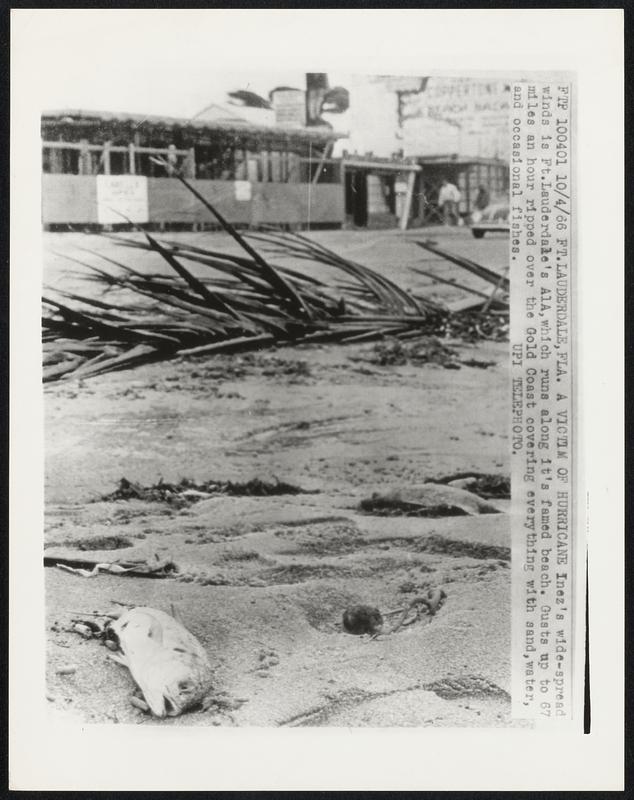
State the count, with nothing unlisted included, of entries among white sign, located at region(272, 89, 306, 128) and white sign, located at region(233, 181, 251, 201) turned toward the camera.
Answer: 2

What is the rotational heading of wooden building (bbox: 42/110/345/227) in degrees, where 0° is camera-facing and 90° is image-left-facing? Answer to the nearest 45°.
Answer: approximately 0°

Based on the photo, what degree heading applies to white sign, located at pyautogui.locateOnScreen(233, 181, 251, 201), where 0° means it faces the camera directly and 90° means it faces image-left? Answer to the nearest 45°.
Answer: approximately 0°

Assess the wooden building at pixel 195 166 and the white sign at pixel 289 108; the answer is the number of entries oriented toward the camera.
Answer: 2
